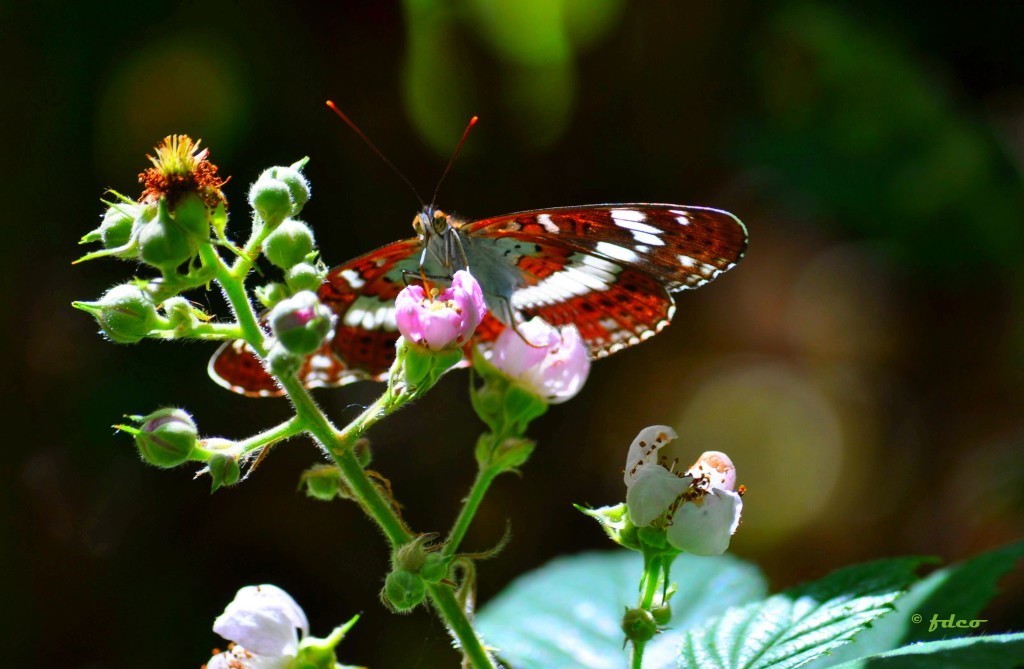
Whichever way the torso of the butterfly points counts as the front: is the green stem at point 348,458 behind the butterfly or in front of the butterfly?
in front

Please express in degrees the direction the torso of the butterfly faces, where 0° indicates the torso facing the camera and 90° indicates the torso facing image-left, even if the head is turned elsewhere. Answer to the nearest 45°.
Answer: approximately 45°

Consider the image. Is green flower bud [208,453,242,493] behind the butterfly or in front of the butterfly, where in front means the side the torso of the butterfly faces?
in front
